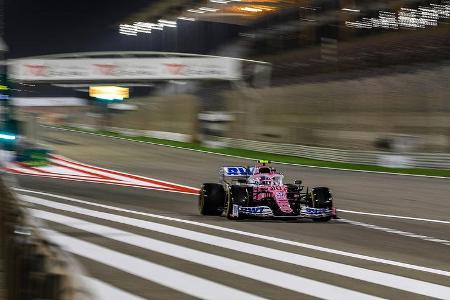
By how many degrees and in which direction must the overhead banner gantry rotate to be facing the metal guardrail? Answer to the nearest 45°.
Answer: approximately 45° to its left

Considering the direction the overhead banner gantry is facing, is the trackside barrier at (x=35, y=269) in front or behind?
in front

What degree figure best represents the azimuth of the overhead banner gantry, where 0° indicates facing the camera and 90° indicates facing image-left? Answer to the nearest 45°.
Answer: approximately 0°
